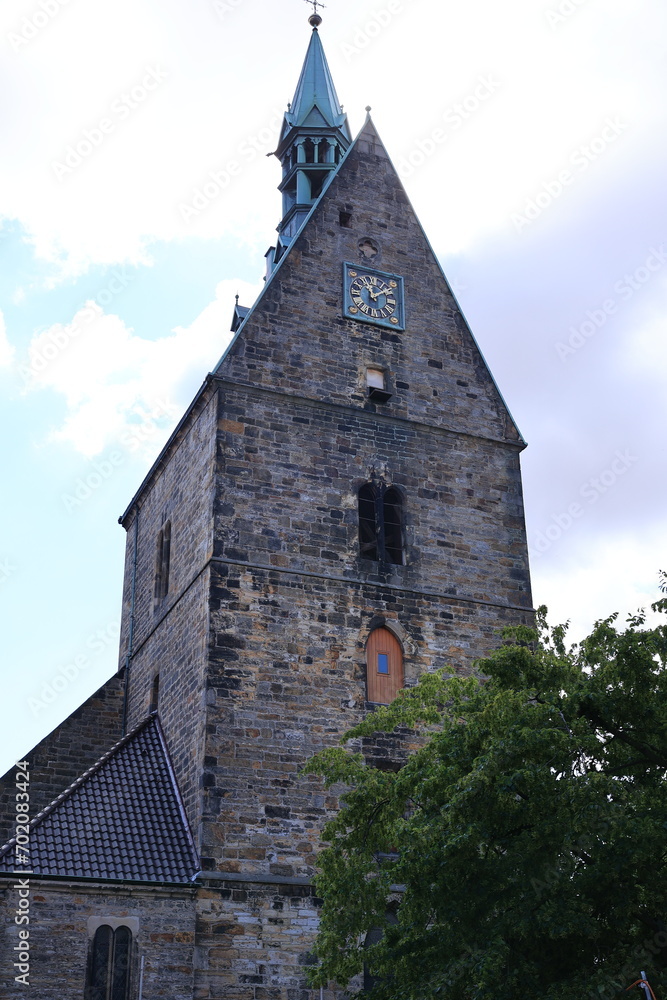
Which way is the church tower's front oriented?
toward the camera

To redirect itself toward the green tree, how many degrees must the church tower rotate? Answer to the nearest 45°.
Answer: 0° — it already faces it
